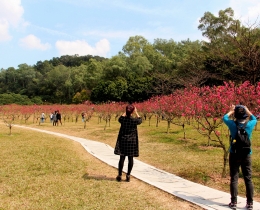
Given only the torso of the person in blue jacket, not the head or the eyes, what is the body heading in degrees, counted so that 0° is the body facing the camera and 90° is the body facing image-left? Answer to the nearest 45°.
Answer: approximately 180°

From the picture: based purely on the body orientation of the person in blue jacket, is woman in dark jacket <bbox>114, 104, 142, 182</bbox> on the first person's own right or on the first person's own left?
on the first person's own left
